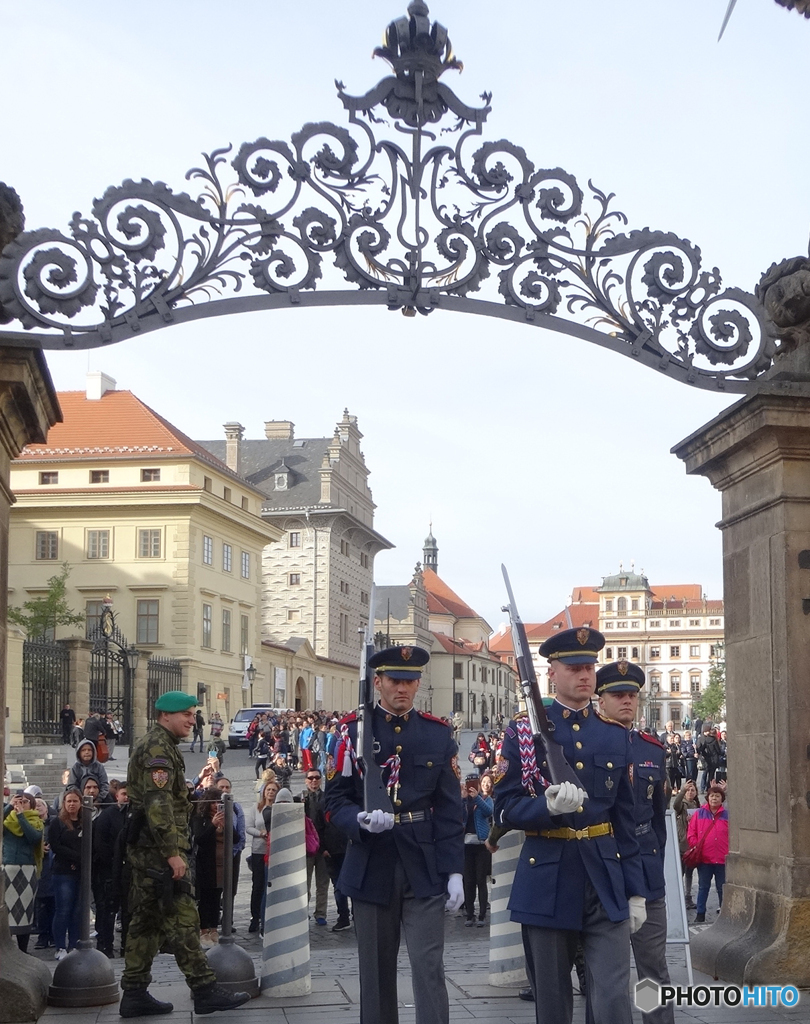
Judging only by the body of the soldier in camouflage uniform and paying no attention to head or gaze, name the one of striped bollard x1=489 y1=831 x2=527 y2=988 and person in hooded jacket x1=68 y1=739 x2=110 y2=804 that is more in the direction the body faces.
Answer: the striped bollard

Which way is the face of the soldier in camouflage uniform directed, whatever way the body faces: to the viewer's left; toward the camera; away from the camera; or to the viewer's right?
to the viewer's right

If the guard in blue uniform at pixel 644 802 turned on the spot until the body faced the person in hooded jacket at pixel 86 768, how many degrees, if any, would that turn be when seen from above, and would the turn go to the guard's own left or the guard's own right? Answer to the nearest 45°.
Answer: approximately 135° to the guard's own right

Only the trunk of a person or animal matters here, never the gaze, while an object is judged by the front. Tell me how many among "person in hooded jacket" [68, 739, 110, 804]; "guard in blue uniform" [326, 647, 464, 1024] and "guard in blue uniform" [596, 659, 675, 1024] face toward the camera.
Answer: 3

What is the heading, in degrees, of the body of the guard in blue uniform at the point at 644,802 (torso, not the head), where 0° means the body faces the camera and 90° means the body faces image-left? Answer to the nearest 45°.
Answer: approximately 0°

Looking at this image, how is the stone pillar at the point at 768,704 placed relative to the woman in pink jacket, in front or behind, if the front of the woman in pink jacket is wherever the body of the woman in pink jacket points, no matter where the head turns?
in front

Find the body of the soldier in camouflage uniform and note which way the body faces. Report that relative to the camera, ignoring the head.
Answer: to the viewer's right

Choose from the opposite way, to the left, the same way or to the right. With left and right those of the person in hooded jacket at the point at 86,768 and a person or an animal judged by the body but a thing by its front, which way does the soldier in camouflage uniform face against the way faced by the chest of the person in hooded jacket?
to the left
